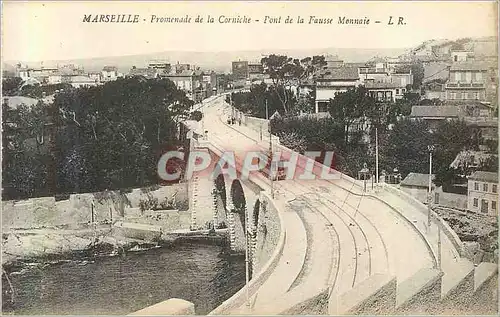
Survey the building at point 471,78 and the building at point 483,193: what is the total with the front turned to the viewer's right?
0

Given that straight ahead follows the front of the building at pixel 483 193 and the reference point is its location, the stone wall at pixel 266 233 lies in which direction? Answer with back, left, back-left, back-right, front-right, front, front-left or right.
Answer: front-right

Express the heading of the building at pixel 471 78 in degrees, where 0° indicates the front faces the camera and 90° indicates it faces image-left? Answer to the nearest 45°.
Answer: approximately 0°

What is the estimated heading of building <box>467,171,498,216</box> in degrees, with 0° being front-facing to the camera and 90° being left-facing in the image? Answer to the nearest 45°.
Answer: approximately 45°
